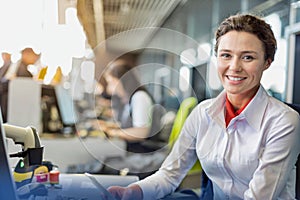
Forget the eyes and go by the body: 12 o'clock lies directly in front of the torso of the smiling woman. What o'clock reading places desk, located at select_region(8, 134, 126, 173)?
The desk is roughly at 2 o'clock from the smiling woman.

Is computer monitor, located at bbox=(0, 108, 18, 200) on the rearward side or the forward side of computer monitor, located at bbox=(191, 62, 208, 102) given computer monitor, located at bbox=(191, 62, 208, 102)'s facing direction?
on the forward side

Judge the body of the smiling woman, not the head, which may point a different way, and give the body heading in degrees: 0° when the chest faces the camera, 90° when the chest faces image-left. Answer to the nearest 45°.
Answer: approximately 45°

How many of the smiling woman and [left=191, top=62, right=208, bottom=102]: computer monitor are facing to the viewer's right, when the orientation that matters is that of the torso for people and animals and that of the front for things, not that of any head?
0

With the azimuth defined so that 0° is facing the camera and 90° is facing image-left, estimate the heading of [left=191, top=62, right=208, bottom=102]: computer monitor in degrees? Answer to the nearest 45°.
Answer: approximately 45°

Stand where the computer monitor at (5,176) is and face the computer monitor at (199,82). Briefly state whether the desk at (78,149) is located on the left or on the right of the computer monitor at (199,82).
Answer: left

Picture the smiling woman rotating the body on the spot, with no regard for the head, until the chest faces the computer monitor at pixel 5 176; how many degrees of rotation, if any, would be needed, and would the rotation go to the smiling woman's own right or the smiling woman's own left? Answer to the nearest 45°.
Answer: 0° — they already face it

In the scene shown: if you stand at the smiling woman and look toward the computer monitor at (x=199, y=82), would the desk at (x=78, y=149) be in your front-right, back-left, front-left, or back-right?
front-left
